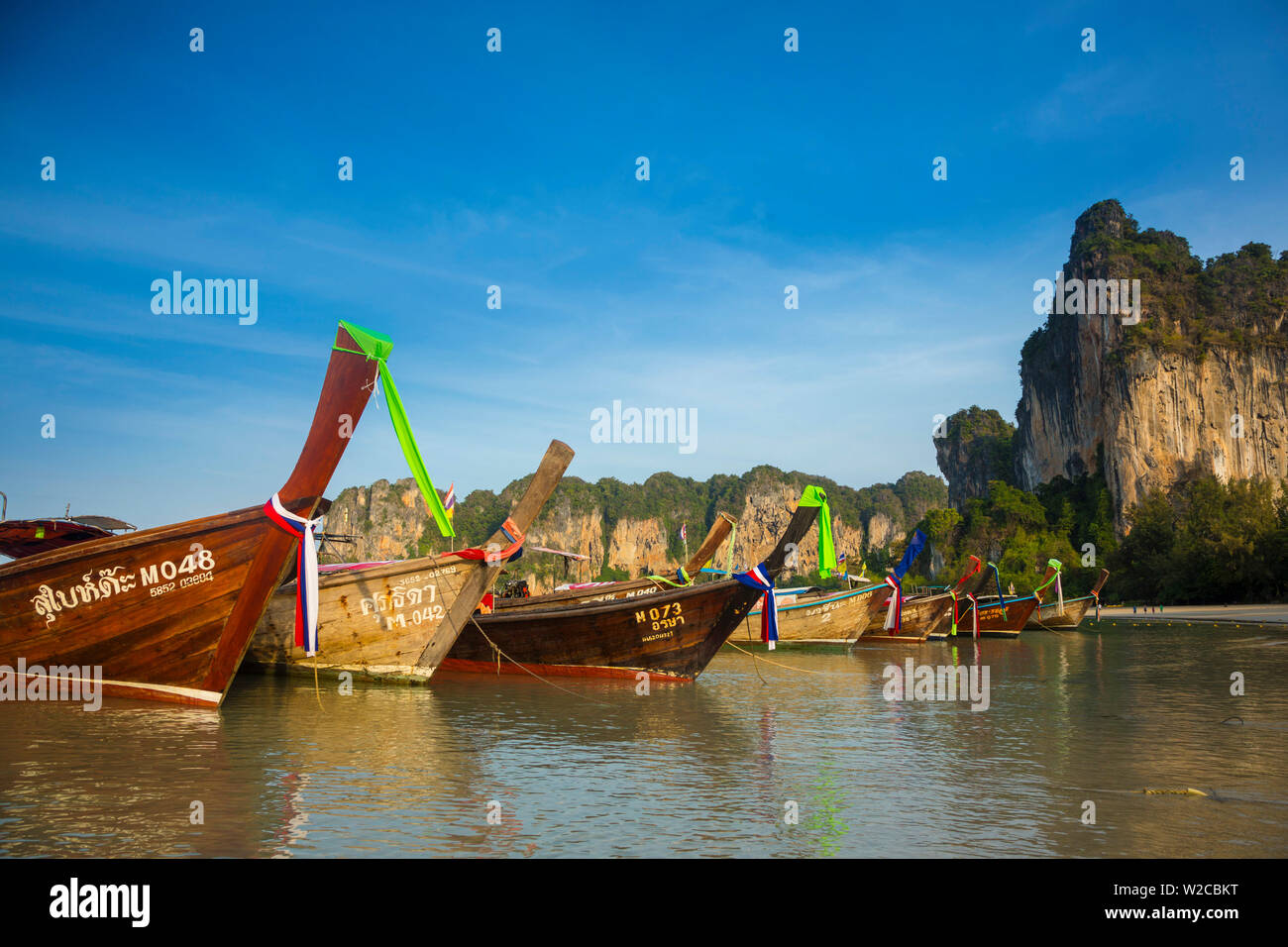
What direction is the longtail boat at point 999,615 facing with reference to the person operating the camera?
facing to the right of the viewer

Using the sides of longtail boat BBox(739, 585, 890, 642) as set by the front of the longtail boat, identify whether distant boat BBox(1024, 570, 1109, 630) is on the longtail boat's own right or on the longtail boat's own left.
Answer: on the longtail boat's own left

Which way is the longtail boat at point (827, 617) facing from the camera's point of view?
to the viewer's right

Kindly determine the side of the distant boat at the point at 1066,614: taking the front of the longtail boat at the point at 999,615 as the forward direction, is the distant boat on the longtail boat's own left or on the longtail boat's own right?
on the longtail boat's own left

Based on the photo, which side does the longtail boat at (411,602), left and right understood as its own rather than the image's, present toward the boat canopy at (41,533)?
back

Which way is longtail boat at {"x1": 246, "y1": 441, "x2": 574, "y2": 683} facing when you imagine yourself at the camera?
facing to the right of the viewer

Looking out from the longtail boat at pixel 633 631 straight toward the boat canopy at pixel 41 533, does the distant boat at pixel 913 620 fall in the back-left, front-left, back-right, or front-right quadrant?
back-right

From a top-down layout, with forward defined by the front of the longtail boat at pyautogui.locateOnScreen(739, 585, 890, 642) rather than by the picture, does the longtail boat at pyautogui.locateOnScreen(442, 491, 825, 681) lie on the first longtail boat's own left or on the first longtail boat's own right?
on the first longtail boat's own right

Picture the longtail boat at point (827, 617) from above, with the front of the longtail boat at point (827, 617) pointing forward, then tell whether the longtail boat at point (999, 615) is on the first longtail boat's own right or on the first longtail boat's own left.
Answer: on the first longtail boat's own left
